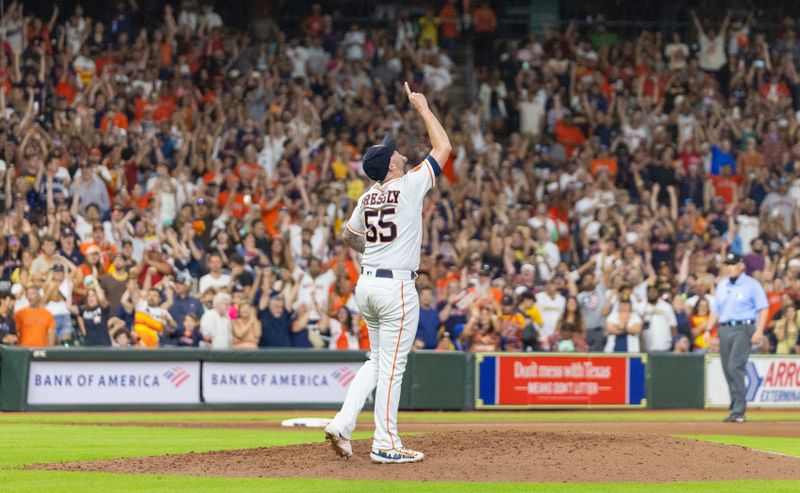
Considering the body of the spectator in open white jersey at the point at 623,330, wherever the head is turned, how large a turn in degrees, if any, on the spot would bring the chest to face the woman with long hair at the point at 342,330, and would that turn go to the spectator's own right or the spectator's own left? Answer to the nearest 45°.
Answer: approximately 90° to the spectator's own right

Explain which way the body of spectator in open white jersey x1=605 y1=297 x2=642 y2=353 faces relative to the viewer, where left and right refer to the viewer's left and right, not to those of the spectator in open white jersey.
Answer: facing the viewer

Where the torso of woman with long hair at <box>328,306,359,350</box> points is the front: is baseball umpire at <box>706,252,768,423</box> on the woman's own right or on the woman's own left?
on the woman's own left

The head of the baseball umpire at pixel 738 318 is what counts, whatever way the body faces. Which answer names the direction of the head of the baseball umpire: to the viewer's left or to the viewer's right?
to the viewer's left

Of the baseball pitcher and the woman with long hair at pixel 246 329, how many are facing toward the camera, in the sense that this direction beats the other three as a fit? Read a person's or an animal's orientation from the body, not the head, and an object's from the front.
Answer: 1

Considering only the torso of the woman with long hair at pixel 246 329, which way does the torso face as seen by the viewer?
toward the camera

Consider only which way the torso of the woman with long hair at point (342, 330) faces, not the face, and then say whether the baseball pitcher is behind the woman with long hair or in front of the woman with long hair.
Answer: in front

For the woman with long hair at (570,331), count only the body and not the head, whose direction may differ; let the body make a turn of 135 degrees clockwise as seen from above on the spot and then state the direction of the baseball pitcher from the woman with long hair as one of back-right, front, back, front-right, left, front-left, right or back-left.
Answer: back-left

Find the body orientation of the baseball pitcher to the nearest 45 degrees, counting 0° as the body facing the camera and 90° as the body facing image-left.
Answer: approximately 225°

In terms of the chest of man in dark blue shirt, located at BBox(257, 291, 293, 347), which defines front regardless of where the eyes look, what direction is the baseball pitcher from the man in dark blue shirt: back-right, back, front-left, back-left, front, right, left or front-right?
front

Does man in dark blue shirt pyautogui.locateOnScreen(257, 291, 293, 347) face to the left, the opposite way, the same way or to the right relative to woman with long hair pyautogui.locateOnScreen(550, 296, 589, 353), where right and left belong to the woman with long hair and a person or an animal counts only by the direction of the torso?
the same way

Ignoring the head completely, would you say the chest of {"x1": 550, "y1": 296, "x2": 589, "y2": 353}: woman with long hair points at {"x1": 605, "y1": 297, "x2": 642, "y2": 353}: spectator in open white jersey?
no

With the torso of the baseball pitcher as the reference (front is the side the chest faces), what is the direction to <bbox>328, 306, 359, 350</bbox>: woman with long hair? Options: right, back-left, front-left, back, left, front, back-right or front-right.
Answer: front-left

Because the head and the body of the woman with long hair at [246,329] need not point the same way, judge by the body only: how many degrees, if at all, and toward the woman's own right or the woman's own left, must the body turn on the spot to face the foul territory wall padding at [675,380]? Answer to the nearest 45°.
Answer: approximately 90° to the woman's own left

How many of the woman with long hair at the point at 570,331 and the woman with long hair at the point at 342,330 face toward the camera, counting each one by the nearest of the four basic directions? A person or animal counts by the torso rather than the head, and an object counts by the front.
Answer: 2

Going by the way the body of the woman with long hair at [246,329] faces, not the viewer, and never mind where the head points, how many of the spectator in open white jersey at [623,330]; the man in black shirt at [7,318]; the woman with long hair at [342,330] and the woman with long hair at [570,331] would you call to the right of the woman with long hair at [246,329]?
1

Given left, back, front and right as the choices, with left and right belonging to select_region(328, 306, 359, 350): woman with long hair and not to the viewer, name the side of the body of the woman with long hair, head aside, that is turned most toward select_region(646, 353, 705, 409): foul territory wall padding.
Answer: left

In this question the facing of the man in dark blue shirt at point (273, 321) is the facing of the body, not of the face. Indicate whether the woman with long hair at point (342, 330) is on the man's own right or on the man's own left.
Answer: on the man's own left
